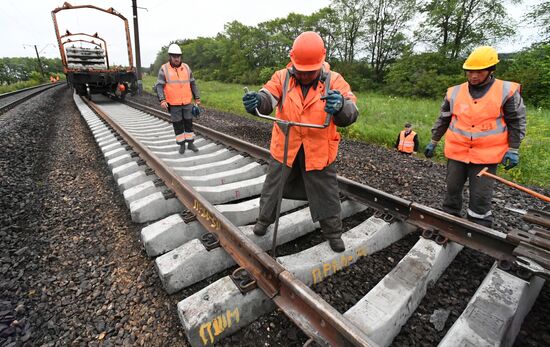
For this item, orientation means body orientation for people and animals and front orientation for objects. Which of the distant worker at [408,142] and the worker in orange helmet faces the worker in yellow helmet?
the distant worker

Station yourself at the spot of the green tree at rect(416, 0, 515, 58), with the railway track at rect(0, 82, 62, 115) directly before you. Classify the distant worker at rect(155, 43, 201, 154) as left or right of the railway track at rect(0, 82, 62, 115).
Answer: left

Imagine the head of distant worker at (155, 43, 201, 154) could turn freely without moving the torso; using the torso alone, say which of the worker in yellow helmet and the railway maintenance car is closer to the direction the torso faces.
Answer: the worker in yellow helmet

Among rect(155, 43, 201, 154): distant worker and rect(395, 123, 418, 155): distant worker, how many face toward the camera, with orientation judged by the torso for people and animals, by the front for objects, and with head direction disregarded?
2

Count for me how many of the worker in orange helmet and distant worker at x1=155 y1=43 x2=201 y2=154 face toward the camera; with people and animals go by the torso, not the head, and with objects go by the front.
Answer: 2

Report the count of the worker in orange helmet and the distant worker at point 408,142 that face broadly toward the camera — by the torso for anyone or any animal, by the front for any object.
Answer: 2

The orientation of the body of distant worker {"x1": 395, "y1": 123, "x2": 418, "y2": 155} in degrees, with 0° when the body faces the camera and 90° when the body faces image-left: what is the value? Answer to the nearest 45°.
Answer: approximately 0°

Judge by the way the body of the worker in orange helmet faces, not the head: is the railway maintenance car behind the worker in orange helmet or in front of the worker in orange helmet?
behind

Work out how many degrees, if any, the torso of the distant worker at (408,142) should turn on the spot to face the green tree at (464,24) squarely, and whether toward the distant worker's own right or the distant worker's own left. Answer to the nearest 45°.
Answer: approximately 180°

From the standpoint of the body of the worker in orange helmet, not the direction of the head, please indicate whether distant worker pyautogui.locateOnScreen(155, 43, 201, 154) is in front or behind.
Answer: behind
